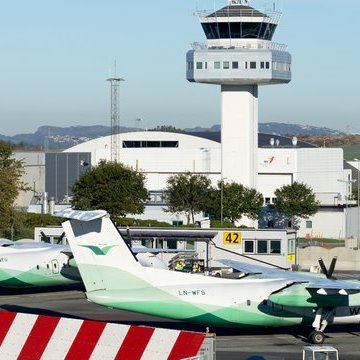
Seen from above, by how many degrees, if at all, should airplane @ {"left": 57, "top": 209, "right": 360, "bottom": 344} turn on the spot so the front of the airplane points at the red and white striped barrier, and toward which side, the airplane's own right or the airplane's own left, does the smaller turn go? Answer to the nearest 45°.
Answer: approximately 90° to the airplane's own right

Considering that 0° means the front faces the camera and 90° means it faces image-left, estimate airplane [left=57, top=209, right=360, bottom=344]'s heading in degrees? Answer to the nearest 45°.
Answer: approximately 270°
